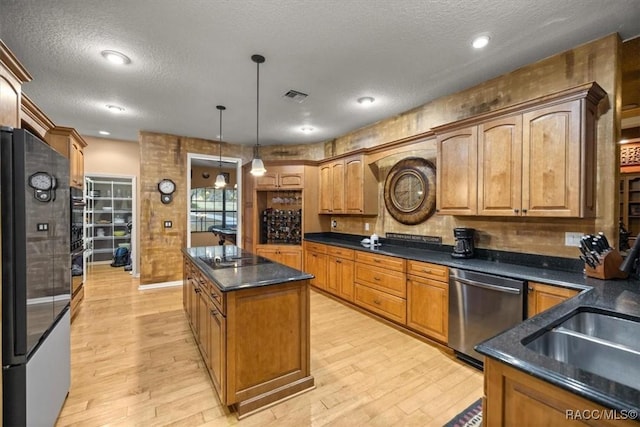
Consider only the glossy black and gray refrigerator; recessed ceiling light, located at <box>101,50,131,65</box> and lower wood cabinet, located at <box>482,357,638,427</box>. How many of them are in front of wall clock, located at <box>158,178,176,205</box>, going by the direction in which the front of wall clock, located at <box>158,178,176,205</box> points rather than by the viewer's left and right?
3

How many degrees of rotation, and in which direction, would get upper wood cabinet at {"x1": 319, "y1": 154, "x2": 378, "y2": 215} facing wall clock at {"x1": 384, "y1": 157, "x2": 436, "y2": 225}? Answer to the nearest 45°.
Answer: approximately 90° to its left

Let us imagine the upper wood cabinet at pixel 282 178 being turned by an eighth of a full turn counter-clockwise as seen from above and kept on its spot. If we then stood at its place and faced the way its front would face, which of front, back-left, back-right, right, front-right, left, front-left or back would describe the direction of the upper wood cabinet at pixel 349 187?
front

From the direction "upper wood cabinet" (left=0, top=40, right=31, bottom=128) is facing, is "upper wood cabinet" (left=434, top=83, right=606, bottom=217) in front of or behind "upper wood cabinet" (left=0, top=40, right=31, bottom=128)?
in front

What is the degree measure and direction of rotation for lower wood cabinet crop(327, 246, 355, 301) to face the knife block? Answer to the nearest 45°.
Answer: approximately 90° to its left

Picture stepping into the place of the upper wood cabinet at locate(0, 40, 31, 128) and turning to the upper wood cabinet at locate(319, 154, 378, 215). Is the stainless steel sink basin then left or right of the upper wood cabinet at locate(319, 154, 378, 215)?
right

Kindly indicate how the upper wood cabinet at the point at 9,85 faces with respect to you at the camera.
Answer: facing to the right of the viewer

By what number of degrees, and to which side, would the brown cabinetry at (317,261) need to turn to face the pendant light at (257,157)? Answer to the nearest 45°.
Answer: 0° — it already faces it

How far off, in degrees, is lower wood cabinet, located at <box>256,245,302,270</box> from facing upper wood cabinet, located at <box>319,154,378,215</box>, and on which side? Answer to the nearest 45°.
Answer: approximately 45° to its left

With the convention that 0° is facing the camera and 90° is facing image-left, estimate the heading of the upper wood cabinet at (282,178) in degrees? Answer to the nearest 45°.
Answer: approximately 0°

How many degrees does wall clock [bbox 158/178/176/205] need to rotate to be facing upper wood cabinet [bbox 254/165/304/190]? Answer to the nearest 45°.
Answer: approximately 45° to its left

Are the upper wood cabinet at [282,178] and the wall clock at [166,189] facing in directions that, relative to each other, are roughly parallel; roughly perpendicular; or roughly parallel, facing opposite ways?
roughly parallel

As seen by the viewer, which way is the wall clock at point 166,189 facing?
toward the camera

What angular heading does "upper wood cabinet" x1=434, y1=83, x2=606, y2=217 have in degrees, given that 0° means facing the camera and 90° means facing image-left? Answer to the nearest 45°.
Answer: approximately 45°

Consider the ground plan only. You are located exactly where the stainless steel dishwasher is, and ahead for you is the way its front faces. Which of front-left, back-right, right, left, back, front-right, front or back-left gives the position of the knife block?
back-left

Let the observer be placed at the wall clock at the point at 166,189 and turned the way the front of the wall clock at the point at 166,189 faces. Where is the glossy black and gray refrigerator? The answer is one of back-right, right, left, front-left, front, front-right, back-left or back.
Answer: front

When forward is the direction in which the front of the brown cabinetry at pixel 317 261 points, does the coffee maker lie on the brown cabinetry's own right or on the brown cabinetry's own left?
on the brown cabinetry's own left

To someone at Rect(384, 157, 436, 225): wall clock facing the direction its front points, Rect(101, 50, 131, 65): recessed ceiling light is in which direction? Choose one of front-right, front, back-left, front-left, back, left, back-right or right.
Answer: front
